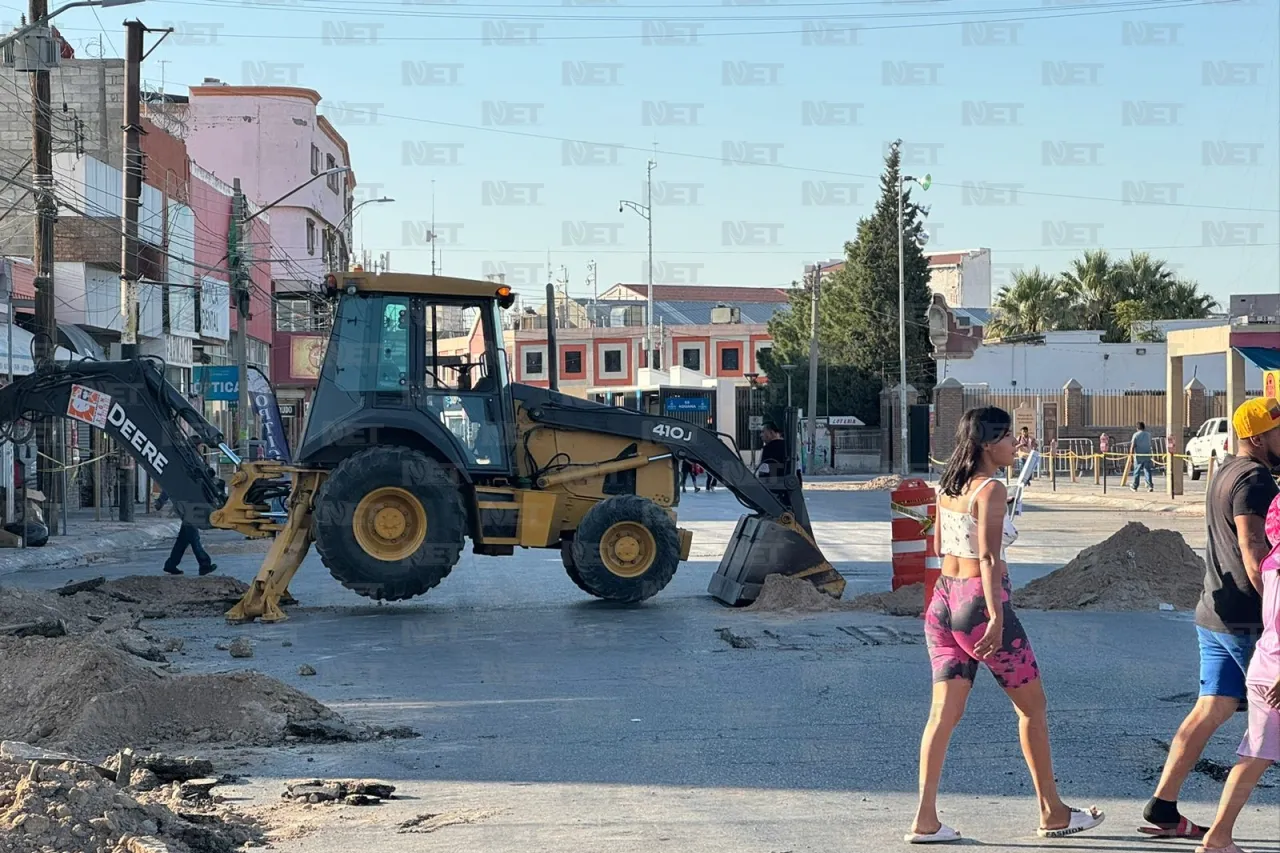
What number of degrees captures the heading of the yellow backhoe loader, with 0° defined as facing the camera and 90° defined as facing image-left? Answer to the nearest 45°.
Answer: approximately 270°

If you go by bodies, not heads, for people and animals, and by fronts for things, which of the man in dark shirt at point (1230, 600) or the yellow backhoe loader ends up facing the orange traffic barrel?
the yellow backhoe loader

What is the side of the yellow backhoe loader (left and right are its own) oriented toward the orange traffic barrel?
front

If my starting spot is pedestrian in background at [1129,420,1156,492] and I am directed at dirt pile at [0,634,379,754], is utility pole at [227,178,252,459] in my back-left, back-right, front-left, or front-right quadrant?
front-right
